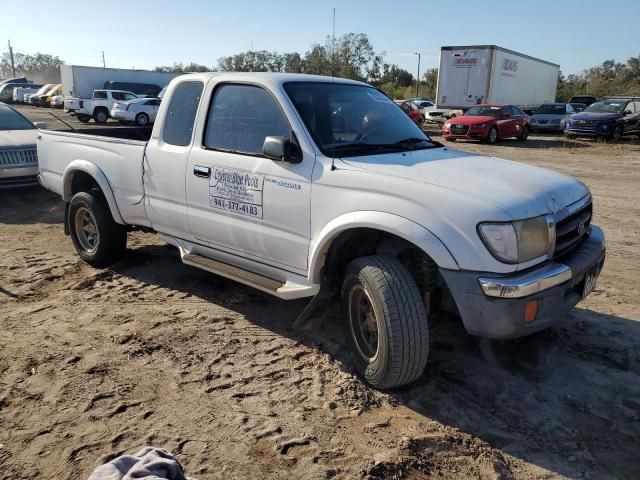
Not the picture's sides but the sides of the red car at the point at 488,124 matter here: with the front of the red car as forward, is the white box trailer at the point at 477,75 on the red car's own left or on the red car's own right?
on the red car's own right

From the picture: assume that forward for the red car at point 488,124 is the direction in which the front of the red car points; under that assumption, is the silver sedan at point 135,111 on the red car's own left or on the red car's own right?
on the red car's own right

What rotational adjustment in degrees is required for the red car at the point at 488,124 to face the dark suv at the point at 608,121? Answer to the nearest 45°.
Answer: approximately 135° to its left

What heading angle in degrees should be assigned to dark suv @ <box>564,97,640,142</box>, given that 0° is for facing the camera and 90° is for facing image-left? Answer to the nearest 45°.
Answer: approximately 45°

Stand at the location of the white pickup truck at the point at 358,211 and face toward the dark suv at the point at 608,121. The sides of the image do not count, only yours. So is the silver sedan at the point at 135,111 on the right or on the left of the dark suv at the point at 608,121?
left

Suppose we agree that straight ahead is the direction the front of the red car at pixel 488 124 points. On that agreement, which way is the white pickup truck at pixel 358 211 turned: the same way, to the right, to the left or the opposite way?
to the left

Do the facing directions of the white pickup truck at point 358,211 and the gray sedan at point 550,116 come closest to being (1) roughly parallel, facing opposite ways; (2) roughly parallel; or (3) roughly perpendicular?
roughly perpendicular

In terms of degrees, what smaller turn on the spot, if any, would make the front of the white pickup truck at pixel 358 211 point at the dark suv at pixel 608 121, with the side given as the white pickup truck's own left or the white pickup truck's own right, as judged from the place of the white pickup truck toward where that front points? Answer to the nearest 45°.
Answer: approximately 90° to the white pickup truck's own left

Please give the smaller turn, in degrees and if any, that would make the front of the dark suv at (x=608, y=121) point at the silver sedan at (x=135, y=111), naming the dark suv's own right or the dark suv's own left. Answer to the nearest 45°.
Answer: approximately 45° to the dark suv's own right
